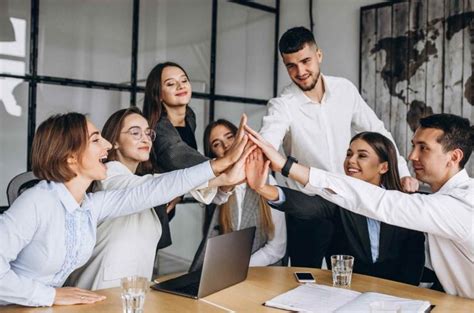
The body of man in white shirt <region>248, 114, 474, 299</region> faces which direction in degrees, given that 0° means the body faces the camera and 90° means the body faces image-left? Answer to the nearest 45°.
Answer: approximately 90°

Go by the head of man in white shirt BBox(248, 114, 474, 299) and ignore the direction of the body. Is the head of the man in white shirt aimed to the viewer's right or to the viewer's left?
to the viewer's left

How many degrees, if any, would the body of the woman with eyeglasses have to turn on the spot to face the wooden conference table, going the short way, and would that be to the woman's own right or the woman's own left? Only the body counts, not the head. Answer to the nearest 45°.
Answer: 0° — they already face it

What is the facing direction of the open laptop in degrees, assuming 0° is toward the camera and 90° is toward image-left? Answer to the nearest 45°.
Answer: approximately 135°
